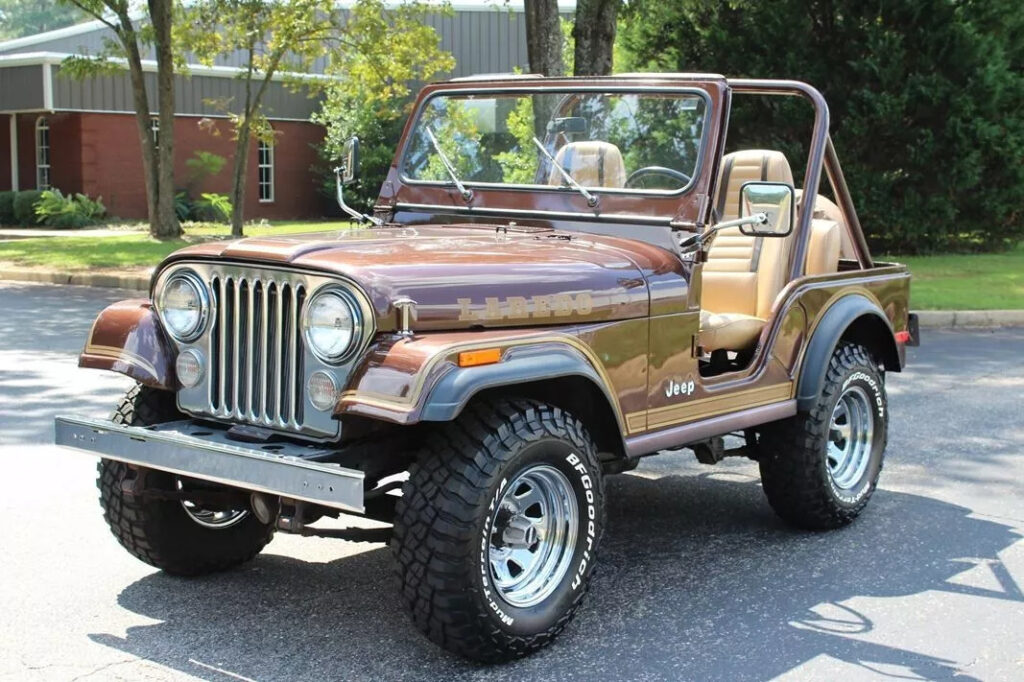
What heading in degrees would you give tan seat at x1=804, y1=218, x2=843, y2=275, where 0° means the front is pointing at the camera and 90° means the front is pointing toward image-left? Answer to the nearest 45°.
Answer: approximately 45°

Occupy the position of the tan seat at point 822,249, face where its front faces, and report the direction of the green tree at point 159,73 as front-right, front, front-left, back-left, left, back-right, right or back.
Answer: right

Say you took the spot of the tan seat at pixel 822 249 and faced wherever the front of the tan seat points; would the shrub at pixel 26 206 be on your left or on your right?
on your right

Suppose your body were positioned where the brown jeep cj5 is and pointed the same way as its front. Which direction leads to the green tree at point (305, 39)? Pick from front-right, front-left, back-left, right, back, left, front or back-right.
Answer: back-right

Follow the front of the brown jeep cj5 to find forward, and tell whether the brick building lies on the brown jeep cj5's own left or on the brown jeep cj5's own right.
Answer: on the brown jeep cj5's own right

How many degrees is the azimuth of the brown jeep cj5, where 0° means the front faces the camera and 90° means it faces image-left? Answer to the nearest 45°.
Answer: approximately 45°

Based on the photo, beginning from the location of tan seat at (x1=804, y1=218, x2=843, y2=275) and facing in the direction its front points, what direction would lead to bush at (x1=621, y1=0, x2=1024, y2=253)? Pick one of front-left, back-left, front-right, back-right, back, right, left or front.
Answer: back-right

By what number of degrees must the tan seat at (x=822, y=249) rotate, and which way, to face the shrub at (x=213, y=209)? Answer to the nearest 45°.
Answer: approximately 90° to its right

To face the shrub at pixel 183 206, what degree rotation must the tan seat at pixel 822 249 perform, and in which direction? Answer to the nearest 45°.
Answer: approximately 90° to its right

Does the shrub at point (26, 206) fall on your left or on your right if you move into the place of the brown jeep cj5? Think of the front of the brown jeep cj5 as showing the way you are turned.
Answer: on your right

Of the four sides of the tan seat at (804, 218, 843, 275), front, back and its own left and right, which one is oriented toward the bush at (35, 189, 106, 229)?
right
